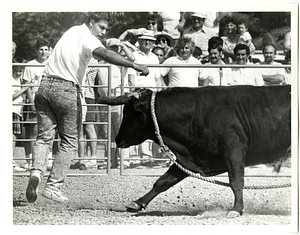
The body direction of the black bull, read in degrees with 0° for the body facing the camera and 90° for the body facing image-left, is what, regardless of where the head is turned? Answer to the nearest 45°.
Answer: approximately 90°

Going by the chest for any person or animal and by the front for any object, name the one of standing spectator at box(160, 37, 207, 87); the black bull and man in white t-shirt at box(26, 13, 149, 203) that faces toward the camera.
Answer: the standing spectator

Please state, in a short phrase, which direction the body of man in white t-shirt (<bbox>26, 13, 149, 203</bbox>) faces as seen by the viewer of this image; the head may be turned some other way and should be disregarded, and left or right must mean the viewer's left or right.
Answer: facing away from the viewer and to the right of the viewer

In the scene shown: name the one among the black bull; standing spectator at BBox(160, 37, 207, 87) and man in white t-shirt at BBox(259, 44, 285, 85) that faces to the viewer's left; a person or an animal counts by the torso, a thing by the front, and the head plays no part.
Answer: the black bull

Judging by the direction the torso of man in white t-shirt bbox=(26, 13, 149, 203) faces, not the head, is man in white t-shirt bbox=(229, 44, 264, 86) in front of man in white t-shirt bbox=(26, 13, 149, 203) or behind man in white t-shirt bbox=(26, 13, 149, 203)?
in front

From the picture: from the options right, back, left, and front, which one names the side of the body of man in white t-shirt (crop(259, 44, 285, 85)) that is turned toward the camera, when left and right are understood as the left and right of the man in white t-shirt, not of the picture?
front

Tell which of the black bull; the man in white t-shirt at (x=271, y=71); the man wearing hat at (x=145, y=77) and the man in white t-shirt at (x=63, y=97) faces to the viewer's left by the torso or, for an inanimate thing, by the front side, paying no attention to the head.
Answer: the black bull

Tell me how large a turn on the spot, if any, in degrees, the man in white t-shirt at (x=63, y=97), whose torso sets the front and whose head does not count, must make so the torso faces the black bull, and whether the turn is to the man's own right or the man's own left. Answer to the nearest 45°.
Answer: approximately 45° to the man's own right

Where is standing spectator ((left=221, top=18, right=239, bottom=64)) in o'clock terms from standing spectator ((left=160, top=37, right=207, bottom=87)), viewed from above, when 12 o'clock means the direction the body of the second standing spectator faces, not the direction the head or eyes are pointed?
The standing spectator ((left=221, top=18, right=239, bottom=64)) is roughly at 7 o'clock from the standing spectator ((left=160, top=37, right=207, bottom=87)).

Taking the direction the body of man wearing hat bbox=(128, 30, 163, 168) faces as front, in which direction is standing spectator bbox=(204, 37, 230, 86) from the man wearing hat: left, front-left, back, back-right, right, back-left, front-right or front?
left
